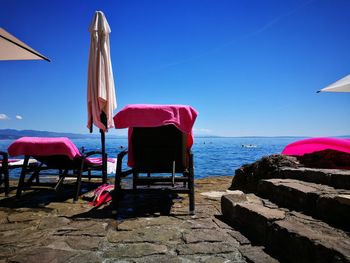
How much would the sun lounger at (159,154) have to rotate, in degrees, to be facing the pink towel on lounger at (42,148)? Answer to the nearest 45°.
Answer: approximately 90° to its left

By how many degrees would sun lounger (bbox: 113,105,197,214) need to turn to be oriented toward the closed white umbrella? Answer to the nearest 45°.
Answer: approximately 45° to its left

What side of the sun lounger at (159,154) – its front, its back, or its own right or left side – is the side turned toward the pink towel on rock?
right

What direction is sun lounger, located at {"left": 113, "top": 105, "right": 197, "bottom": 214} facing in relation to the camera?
away from the camera
